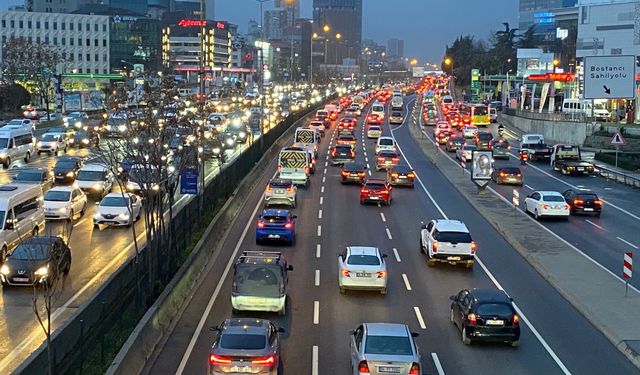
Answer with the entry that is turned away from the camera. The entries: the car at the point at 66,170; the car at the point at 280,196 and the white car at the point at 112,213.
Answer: the car at the point at 280,196

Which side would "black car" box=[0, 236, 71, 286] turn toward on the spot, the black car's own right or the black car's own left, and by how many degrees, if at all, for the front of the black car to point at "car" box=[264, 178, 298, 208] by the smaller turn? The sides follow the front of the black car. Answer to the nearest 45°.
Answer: approximately 180°

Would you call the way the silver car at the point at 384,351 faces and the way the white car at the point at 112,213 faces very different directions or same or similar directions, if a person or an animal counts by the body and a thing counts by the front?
very different directions

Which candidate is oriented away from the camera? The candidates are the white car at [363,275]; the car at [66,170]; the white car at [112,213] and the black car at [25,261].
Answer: the white car at [363,275]

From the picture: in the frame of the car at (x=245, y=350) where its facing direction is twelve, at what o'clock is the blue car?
The blue car is roughly at 12 o'clock from the car.

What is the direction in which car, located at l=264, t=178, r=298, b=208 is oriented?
away from the camera

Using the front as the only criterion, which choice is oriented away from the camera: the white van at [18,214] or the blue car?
the blue car

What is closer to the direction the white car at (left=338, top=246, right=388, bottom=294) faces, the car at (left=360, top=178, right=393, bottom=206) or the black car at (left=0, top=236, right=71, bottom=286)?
the car

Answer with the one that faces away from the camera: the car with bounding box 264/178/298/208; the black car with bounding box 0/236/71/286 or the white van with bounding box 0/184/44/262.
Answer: the car

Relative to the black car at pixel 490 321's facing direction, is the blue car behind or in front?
in front

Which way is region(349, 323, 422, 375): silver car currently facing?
away from the camera

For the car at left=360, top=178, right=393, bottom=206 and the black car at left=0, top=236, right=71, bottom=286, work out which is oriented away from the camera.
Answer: the car

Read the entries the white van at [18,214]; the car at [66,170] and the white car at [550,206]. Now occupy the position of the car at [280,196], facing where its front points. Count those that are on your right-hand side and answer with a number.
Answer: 1

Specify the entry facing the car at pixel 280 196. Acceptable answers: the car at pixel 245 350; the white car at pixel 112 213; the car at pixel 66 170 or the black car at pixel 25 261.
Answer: the car at pixel 245 350

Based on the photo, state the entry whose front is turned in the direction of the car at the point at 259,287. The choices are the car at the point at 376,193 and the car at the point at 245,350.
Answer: the car at the point at 245,350

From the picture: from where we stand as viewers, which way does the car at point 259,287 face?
facing away from the viewer

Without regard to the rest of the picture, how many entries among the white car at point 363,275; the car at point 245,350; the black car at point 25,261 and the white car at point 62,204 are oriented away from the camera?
2

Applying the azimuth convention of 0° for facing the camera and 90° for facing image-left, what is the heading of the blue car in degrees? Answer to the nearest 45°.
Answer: approximately 180°

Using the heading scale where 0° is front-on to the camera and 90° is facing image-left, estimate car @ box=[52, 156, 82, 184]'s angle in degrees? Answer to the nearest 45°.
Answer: approximately 45°
